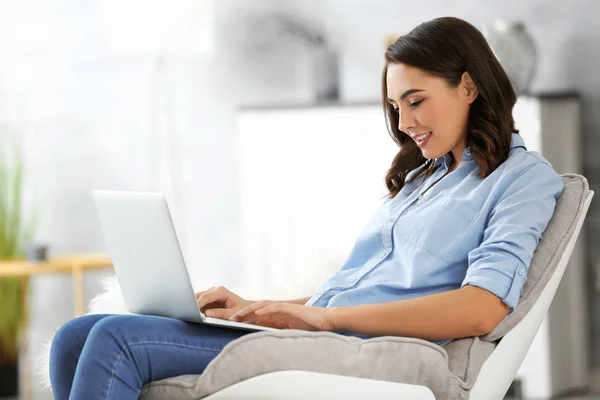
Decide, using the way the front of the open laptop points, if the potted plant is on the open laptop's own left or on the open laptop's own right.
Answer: on the open laptop's own left

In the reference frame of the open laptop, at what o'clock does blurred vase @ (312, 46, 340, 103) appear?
The blurred vase is roughly at 11 o'clock from the open laptop.

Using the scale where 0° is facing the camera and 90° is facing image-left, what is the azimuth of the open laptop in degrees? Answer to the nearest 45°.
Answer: approximately 225°

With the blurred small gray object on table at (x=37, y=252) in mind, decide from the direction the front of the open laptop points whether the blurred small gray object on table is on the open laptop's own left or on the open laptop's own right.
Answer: on the open laptop's own left

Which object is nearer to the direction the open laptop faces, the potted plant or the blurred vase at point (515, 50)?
the blurred vase

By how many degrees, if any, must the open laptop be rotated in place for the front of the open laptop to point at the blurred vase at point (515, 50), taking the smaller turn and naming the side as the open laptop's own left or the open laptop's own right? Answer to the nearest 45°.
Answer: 0° — it already faces it
